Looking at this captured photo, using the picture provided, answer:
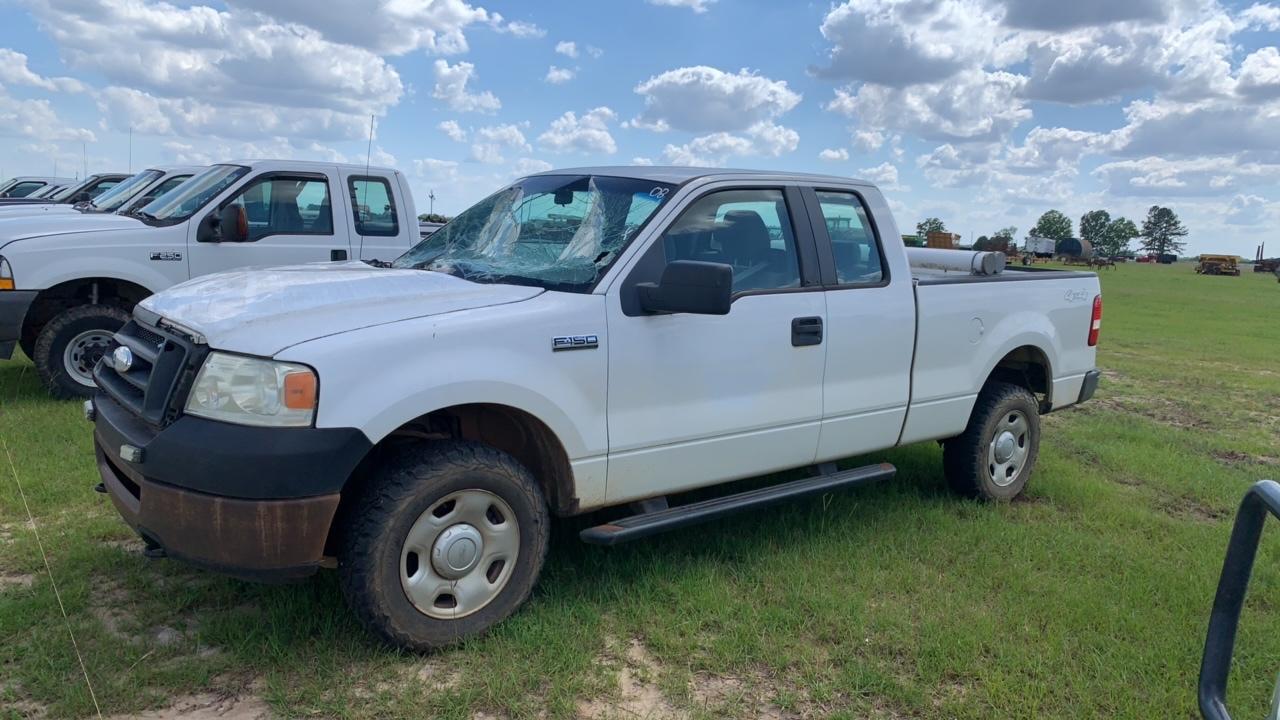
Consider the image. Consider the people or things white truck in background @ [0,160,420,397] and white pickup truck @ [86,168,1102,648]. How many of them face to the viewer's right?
0

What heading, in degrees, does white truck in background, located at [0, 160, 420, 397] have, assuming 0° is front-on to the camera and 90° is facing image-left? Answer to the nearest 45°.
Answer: approximately 90°

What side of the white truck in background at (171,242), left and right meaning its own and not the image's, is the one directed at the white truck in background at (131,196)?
right

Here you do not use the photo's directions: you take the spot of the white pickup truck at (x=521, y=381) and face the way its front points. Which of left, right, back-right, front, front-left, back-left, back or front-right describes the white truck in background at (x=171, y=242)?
right

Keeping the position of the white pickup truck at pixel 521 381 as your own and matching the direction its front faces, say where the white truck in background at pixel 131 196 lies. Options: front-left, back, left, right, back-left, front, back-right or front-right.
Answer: right

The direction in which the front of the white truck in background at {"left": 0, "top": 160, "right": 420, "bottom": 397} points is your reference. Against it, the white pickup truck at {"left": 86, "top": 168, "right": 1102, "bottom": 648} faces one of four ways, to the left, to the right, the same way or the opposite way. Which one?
the same way

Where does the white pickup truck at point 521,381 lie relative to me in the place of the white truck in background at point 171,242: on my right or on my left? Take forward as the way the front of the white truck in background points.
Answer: on my left

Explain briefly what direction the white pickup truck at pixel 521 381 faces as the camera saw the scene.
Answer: facing the viewer and to the left of the viewer
